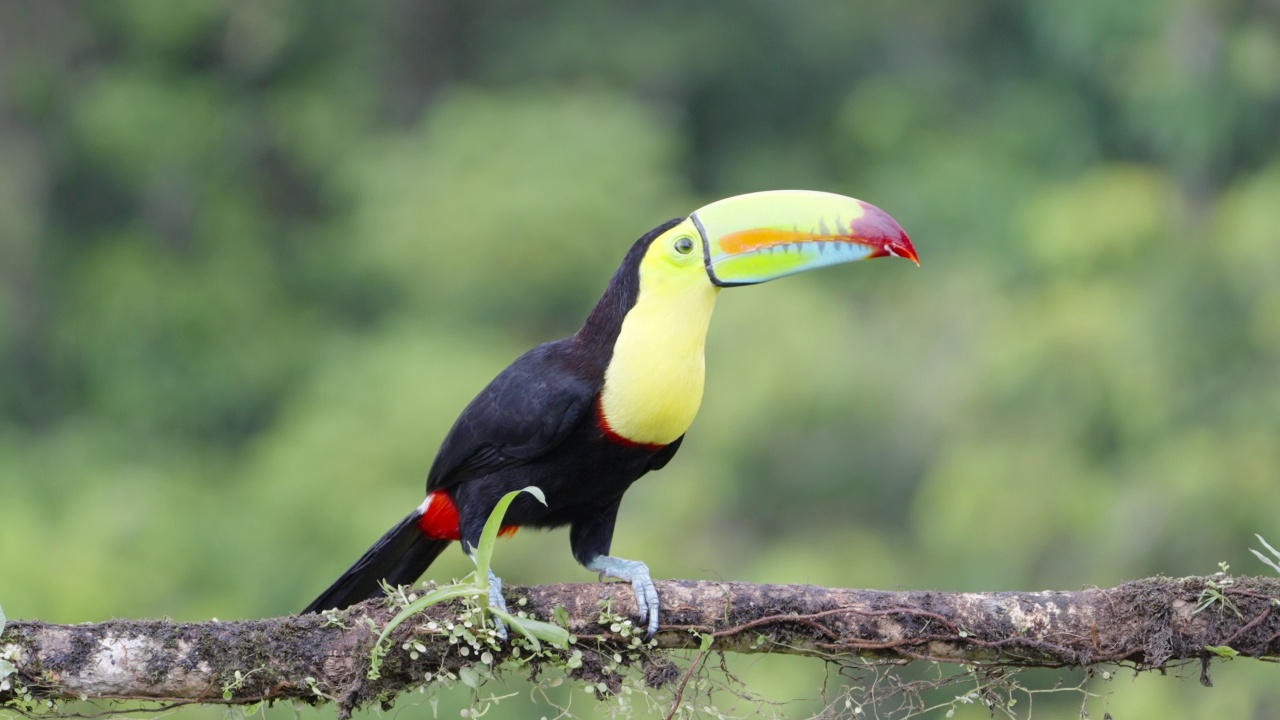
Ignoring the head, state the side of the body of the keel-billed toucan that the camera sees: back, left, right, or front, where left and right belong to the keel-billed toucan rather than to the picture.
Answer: right

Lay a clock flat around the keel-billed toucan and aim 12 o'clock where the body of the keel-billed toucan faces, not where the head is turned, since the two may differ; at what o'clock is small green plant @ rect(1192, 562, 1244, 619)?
The small green plant is roughly at 12 o'clock from the keel-billed toucan.
